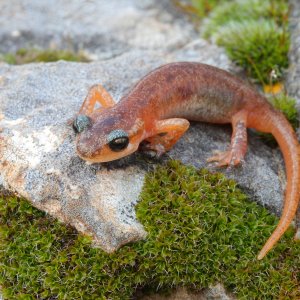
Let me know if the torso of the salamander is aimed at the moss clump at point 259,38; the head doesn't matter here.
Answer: no

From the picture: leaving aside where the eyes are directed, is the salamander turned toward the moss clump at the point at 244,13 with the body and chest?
no

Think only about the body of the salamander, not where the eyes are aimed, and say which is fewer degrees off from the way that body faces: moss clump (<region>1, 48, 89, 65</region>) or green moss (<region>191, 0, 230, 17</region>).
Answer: the moss clump

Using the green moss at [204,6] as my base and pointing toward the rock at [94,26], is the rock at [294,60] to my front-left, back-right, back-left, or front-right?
back-left

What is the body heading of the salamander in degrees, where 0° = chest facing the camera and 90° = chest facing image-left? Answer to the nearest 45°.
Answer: approximately 45°

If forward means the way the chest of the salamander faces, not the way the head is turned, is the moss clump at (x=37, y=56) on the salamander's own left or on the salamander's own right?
on the salamander's own right

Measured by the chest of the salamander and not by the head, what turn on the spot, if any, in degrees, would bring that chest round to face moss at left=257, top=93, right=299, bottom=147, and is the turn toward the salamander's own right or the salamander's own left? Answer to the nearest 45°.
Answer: approximately 180°

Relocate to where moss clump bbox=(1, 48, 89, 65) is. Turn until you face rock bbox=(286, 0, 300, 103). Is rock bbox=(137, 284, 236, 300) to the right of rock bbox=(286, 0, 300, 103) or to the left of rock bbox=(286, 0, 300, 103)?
right

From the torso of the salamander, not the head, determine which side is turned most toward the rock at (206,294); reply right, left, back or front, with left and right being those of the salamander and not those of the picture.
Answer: left

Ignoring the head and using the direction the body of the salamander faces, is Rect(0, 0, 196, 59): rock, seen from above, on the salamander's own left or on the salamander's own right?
on the salamander's own right

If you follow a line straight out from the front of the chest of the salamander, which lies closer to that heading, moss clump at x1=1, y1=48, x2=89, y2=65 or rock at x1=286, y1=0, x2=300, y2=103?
the moss clump

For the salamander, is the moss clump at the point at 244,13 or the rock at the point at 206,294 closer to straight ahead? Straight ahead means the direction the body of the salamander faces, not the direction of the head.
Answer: the rock

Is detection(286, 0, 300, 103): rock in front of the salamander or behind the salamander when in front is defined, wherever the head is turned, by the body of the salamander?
behind

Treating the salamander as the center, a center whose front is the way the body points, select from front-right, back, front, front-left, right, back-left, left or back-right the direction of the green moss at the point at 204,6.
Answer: back-right
